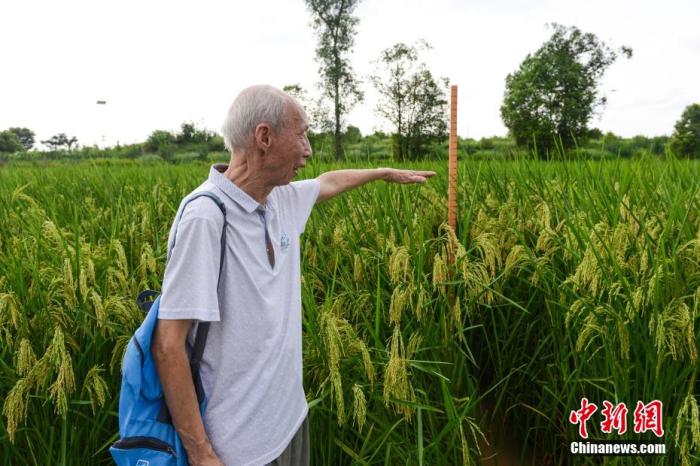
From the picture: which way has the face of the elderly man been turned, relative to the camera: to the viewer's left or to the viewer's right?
to the viewer's right

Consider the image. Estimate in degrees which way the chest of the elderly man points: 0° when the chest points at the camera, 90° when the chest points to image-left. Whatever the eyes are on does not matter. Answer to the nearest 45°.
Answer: approximately 315°

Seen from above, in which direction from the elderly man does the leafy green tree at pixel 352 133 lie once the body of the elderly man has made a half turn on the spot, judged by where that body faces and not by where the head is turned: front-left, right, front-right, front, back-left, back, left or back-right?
front-right

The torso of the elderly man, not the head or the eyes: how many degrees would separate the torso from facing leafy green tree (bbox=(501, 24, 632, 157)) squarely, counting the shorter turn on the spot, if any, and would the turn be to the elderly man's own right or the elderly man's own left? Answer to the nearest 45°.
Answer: approximately 90° to the elderly man's own left
